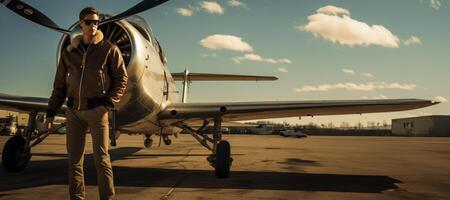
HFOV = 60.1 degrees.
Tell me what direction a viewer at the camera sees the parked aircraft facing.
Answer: facing the viewer and to the left of the viewer

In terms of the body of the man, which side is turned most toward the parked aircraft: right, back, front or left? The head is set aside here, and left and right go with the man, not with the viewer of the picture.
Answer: back

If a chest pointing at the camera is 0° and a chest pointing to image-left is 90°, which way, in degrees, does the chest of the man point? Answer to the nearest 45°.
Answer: approximately 0°

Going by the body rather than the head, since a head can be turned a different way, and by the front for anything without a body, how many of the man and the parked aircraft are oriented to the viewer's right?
0

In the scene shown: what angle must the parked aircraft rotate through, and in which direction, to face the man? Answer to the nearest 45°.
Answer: approximately 45° to its left
